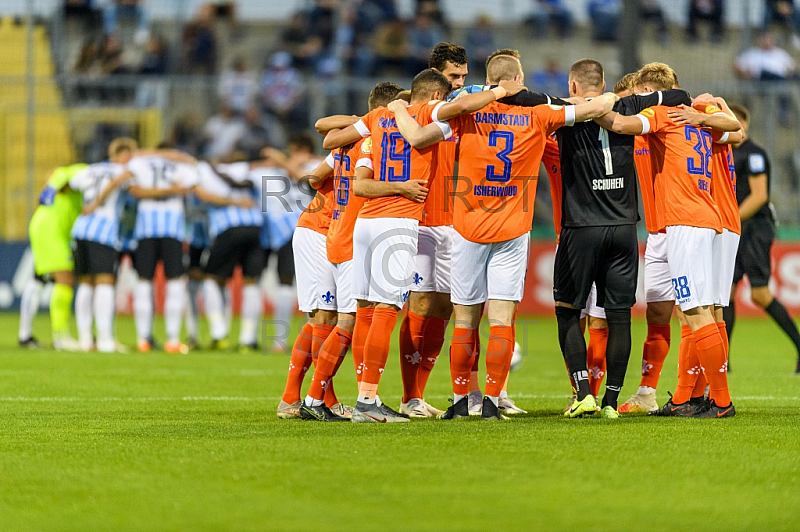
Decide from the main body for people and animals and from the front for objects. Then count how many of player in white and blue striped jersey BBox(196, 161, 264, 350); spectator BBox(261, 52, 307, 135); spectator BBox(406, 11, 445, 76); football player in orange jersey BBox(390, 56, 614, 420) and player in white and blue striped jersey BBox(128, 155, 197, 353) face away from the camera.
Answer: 3

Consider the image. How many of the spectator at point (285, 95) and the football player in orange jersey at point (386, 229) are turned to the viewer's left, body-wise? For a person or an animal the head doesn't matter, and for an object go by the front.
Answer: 0

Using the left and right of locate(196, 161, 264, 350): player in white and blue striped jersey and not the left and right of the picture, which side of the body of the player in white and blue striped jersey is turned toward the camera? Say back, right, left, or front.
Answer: back

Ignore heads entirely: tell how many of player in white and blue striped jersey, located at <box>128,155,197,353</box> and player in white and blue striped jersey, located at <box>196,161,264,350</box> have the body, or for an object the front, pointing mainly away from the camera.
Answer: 2

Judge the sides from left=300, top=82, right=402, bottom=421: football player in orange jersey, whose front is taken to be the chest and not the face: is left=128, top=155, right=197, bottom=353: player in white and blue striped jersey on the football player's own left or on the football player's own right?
on the football player's own left

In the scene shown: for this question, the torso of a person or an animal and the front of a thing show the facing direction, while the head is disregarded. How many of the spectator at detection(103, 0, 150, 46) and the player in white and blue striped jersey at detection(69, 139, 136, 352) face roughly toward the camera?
1

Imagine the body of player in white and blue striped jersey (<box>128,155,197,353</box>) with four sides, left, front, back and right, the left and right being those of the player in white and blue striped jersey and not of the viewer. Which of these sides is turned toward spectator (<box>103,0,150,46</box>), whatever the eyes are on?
front

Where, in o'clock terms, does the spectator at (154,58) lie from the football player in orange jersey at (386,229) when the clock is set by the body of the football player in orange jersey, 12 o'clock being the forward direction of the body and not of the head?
The spectator is roughly at 10 o'clock from the football player in orange jersey.

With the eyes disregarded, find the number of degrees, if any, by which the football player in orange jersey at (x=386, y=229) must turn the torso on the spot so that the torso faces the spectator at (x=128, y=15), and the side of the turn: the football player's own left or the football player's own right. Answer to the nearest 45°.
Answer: approximately 45° to the football player's own left

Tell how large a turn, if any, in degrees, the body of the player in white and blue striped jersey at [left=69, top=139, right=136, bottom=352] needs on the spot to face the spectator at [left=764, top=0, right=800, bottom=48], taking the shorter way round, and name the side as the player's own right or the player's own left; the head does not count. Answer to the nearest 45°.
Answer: approximately 45° to the player's own right

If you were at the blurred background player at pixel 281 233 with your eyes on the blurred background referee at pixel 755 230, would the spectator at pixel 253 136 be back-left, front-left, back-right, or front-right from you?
back-left

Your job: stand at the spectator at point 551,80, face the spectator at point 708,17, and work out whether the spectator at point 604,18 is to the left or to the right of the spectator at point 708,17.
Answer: left

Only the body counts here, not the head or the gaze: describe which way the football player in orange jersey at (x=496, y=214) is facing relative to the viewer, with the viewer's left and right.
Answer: facing away from the viewer

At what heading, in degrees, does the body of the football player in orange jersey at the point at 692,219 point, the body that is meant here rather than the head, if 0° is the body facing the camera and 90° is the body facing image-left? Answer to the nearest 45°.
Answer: approximately 135°
